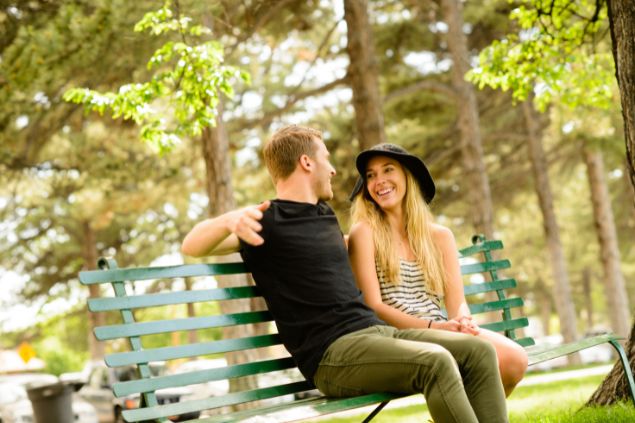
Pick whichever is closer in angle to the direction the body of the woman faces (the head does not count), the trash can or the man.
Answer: the man

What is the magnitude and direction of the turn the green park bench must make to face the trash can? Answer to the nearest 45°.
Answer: approximately 180°

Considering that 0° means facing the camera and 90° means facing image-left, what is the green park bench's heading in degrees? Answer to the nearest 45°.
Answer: approximately 315°

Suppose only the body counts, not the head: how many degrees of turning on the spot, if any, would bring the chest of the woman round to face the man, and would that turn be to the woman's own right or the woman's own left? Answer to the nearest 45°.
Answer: approximately 90° to the woman's own right
